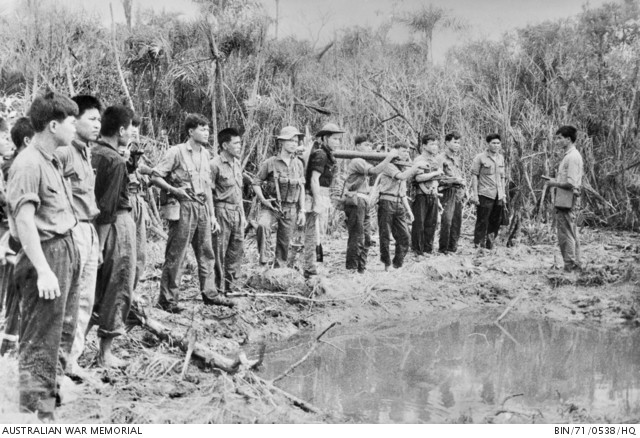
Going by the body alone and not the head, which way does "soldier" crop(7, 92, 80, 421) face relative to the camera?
to the viewer's right

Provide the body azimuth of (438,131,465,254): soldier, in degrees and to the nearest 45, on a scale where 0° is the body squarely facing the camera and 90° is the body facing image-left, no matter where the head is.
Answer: approximately 315°

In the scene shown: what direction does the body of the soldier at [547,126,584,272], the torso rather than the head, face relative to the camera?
to the viewer's left

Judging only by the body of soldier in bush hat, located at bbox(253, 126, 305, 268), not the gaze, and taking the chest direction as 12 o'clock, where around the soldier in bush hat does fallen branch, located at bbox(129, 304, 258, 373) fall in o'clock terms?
The fallen branch is roughly at 2 o'clock from the soldier in bush hat.

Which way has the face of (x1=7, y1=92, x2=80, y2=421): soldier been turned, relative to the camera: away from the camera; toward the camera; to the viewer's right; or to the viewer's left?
to the viewer's right

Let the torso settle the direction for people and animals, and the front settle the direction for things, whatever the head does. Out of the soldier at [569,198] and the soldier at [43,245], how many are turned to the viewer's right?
1

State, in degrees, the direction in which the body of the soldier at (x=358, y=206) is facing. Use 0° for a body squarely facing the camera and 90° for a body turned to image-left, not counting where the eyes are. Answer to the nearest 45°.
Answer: approximately 270°

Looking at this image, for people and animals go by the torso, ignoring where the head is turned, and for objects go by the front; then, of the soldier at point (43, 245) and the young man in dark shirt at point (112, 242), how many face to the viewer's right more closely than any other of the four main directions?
2

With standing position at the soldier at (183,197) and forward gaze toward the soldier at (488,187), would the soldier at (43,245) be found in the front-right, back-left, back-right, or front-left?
back-right

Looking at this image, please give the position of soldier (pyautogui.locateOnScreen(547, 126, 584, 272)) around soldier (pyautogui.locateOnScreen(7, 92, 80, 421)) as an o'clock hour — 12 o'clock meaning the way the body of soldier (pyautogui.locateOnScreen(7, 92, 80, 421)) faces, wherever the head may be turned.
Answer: soldier (pyautogui.locateOnScreen(547, 126, 584, 272)) is roughly at 11 o'clock from soldier (pyautogui.locateOnScreen(7, 92, 80, 421)).

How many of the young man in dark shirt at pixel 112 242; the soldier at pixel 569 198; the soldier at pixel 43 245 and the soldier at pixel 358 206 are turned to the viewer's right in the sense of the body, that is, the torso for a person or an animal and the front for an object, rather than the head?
3

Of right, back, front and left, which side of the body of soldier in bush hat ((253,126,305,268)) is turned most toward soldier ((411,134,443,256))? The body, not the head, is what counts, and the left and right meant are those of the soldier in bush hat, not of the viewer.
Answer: left
